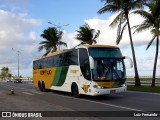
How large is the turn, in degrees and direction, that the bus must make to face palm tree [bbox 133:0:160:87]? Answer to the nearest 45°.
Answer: approximately 90° to its left

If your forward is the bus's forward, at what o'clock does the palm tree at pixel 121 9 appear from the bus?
The palm tree is roughly at 8 o'clock from the bus.

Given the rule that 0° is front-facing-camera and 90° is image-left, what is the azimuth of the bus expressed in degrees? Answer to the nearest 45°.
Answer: approximately 315°
